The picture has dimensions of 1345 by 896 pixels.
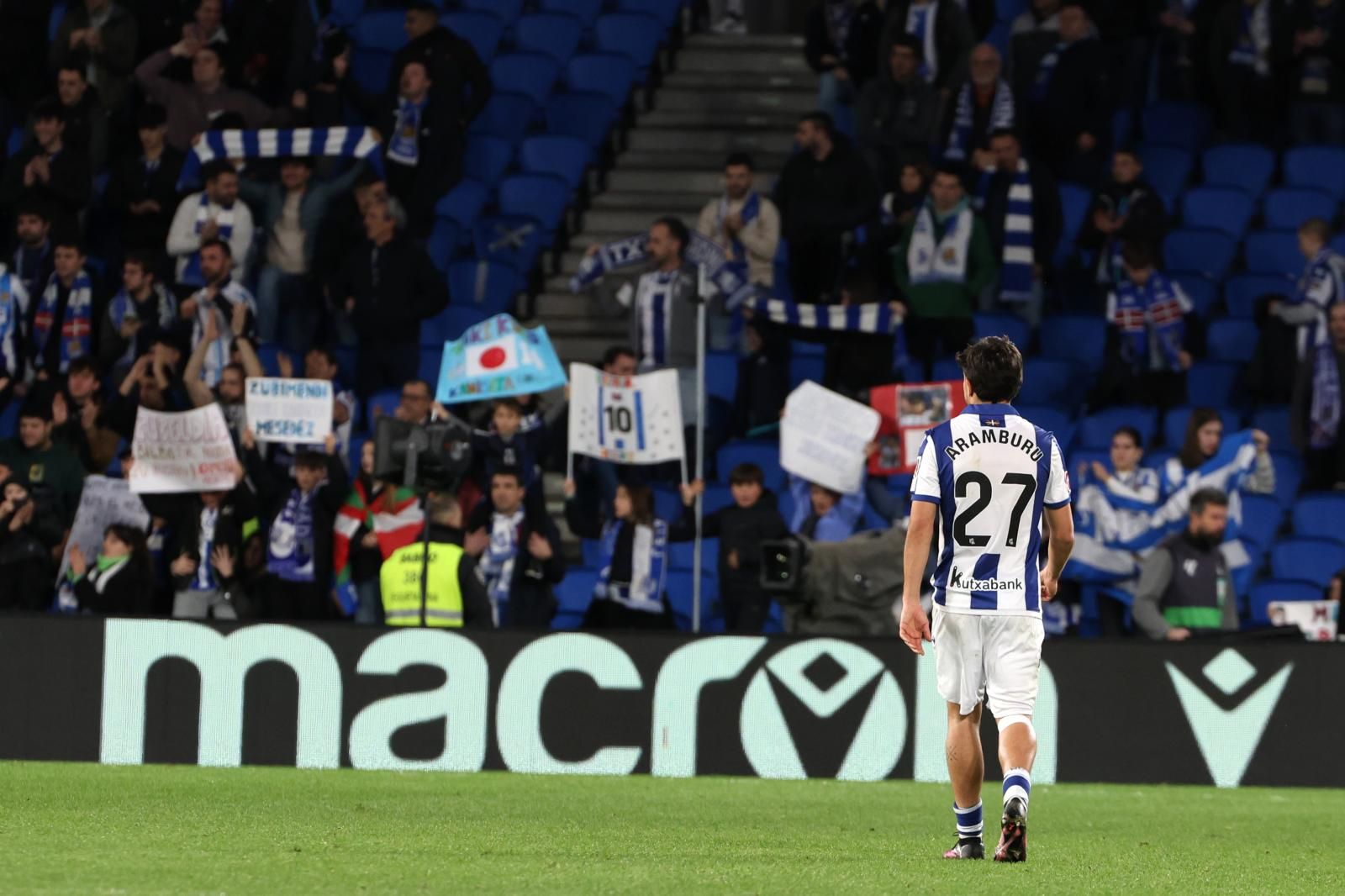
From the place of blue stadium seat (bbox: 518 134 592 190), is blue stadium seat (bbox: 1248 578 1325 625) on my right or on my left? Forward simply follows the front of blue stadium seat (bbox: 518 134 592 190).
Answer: on my left

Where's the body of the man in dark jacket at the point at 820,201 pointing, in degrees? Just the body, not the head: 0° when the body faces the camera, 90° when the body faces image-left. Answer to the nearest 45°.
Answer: approximately 45°

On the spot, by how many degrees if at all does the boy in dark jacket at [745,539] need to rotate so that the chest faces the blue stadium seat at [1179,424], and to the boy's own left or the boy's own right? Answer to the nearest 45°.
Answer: approximately 135° to the boy's own left

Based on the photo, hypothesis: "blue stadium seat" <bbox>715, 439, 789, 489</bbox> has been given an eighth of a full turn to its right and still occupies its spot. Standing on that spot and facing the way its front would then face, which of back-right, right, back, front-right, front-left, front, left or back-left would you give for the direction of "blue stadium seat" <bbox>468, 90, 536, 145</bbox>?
right

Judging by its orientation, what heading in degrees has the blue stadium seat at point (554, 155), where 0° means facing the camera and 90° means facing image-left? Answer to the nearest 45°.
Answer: approximately 0°

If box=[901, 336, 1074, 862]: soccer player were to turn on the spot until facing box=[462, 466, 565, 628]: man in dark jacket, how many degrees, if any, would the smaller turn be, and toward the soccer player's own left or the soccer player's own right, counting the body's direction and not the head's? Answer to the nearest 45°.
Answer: approximately 45° to the soccer player's own left

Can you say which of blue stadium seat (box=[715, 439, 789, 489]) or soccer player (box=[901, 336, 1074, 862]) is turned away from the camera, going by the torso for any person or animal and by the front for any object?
the soccer player

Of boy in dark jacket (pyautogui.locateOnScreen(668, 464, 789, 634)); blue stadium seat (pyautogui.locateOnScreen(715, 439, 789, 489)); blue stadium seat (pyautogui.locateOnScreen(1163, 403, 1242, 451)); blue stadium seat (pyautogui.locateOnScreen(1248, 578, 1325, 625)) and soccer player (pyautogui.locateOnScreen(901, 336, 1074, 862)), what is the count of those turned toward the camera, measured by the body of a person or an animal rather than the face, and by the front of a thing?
4

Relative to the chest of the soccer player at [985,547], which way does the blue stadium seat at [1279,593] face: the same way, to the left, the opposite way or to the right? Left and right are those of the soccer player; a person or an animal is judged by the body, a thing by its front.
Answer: the opposite way

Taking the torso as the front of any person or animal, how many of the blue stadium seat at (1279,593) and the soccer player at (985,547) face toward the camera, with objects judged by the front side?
1

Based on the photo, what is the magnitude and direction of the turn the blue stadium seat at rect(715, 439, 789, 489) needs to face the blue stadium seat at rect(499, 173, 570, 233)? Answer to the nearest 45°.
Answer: approximately 135° to its right

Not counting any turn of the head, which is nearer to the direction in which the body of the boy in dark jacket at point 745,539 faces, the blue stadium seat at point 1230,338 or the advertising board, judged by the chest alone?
the advertising board
